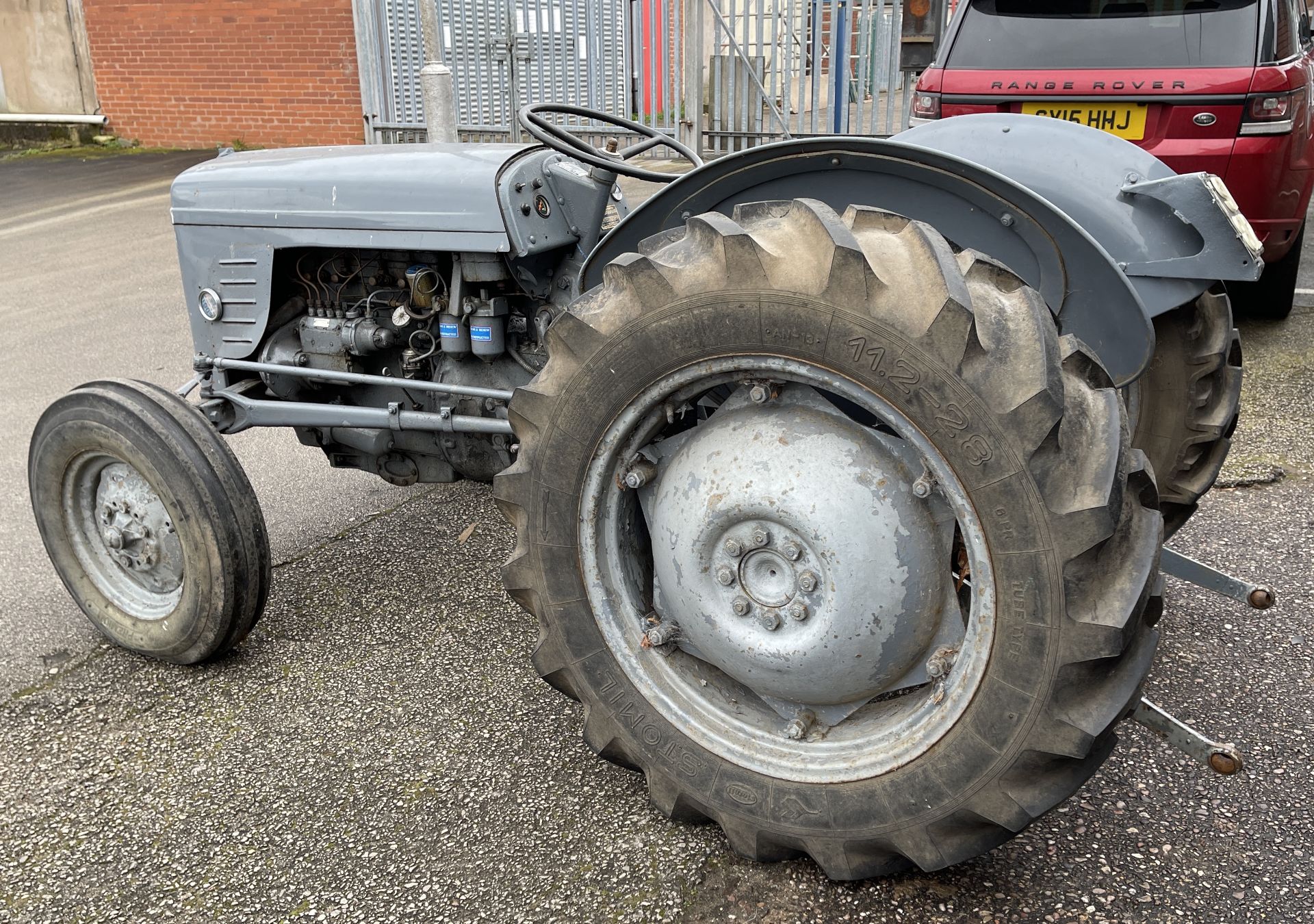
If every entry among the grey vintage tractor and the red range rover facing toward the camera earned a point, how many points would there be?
0

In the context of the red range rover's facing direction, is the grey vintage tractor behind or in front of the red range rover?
behind

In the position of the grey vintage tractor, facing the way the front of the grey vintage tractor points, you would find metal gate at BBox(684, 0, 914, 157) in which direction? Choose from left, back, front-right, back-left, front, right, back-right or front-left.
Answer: front-right

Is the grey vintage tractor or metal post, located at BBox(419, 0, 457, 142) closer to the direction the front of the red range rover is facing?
the metal post

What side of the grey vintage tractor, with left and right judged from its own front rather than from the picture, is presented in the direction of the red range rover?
right

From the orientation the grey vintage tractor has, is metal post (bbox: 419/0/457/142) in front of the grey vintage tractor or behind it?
in front

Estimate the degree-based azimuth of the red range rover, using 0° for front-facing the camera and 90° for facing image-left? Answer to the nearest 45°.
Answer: approximately 180°

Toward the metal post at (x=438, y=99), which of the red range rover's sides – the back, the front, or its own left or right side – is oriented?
left

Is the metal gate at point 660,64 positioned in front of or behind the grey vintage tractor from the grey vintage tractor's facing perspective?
in front

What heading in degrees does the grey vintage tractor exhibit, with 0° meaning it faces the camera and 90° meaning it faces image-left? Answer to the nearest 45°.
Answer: approximately 135°

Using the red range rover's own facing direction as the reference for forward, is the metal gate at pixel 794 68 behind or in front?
in front
